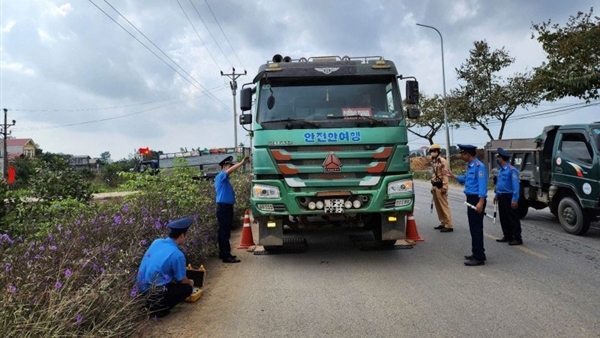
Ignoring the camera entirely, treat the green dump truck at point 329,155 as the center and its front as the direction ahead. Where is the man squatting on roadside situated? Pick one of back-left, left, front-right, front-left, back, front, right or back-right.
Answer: front-right

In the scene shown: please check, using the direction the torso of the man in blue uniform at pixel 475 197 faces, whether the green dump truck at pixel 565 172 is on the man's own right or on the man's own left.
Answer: on the man's own right

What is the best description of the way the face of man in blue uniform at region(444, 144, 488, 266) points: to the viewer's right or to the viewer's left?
to the viewer's left

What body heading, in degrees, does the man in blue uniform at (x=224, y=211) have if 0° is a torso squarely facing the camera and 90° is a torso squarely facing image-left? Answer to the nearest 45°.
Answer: approximately 270°

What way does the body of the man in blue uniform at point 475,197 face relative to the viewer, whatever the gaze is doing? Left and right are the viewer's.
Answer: facing to the left of the viewer

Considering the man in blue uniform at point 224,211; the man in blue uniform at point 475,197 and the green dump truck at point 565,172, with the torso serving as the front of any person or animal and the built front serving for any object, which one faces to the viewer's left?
the man in blue uniform at point 475,197

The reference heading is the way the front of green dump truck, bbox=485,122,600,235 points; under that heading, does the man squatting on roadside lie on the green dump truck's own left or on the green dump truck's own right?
on the green dump truck's own right

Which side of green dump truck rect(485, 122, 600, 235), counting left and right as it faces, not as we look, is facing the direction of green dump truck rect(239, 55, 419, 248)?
right

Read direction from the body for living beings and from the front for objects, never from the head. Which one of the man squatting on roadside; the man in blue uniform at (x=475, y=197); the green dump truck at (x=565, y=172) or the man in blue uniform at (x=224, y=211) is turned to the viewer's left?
the man in blue uniform at (x=475, y=197)

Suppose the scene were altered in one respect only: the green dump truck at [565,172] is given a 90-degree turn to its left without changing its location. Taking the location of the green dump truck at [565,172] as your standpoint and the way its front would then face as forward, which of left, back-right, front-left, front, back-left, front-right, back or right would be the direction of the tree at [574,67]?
front-left
